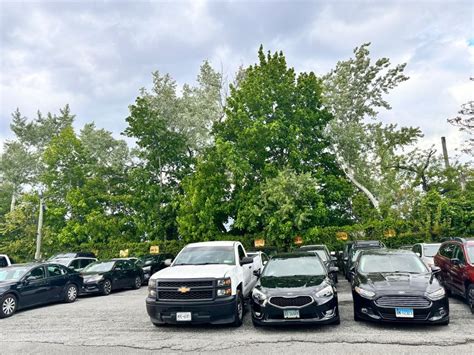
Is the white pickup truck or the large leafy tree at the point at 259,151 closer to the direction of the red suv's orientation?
the white pickup truck

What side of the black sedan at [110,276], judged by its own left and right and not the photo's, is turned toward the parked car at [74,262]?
right

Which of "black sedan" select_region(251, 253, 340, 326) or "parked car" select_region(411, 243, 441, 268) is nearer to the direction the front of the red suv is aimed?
the black sedan

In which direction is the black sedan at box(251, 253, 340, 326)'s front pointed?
toward the camera

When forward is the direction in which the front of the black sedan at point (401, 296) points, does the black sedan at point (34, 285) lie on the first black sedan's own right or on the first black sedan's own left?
on the first black sedan's own right

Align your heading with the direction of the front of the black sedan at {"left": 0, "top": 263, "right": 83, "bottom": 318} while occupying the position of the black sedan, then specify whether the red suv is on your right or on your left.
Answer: on your left

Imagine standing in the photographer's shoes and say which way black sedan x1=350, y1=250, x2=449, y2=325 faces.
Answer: facing the viewer

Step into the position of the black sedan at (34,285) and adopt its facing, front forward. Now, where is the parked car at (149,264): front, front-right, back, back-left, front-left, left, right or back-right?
back

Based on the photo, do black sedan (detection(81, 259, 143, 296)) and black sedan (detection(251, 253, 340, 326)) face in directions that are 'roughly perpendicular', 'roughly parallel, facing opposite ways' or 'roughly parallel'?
roughly parallel

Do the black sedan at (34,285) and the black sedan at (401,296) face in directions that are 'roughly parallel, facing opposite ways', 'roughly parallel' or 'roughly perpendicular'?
roughly parallel

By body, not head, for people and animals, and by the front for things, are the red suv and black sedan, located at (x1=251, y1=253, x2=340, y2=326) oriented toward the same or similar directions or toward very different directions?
same or similar directions

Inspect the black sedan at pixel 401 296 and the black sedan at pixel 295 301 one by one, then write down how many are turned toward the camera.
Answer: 2
